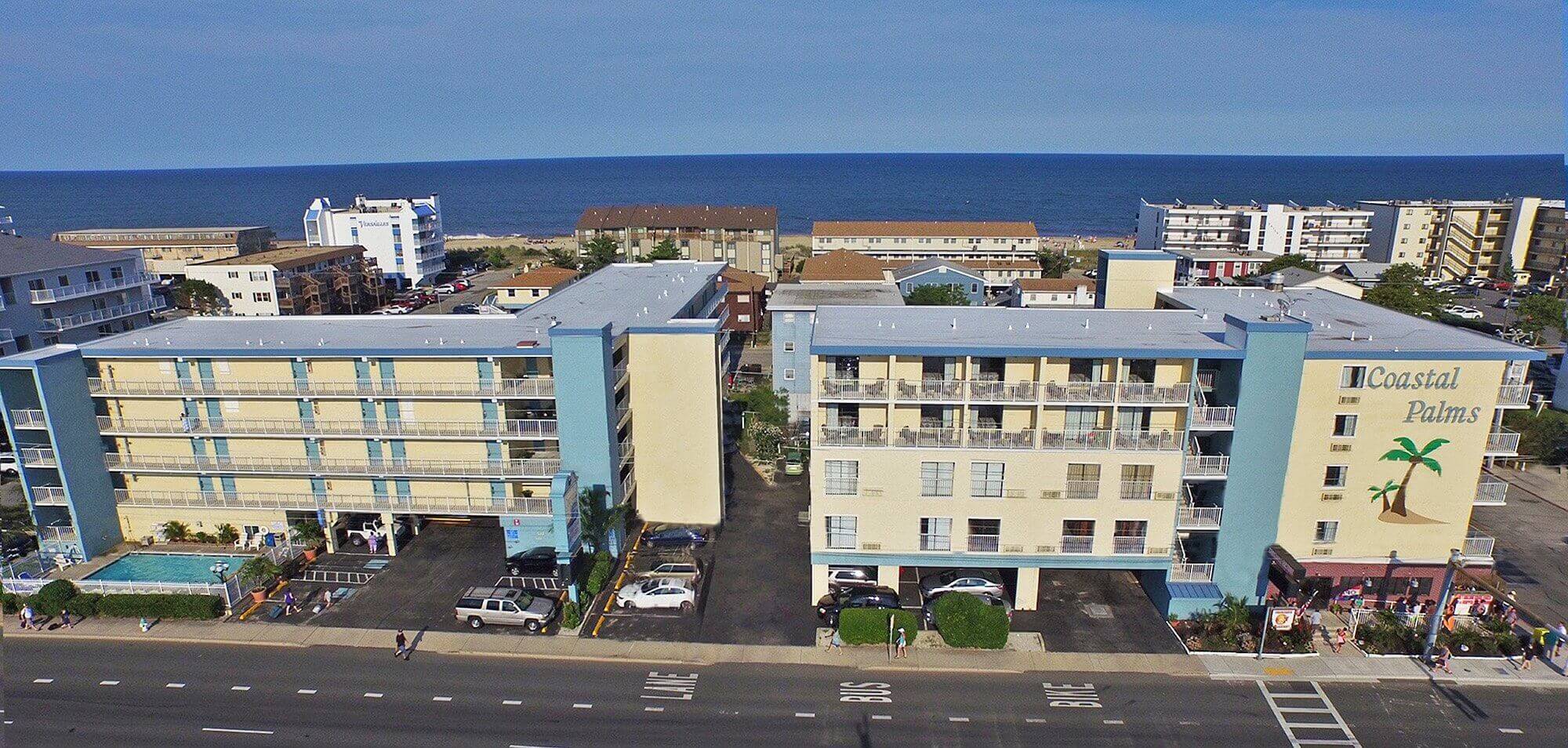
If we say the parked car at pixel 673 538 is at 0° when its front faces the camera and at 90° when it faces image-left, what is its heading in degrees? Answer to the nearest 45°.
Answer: approximately 90°

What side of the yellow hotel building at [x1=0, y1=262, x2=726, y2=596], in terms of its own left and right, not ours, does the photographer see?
front

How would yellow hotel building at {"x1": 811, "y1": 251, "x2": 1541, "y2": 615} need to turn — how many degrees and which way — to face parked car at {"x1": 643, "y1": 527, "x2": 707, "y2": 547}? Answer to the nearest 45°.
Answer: approximately 90° to its right

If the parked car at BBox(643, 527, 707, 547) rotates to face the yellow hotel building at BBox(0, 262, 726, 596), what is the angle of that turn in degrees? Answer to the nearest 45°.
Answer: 0° — it already faces it

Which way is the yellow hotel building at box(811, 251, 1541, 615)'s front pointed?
toward the camera

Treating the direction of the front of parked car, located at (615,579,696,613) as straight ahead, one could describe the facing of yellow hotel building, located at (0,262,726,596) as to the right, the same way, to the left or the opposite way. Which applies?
to the left

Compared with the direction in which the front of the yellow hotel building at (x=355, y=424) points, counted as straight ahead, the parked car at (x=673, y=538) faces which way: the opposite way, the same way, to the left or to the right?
to the right

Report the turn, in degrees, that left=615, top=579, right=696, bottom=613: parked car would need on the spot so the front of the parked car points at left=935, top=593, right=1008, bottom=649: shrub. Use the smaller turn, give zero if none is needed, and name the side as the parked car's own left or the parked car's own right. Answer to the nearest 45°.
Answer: approximately 135° to the parked car's own left

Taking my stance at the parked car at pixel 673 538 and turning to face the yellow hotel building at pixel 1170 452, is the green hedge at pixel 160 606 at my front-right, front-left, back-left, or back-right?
back-right

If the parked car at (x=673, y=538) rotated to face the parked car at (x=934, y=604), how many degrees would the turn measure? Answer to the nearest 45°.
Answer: approximately 135° to its left

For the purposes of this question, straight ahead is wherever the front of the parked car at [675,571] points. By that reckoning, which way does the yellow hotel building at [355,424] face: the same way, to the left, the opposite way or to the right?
to the left

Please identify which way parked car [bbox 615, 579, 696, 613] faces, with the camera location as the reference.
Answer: facing to the left of the viewer

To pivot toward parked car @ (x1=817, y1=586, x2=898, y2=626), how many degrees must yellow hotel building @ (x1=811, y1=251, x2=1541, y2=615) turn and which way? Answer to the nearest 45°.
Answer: approximately 45° to its right

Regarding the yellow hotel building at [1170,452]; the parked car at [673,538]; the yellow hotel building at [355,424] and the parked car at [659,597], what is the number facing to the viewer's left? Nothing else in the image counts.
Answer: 2

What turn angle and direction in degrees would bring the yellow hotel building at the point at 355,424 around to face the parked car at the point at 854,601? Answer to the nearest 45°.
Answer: approximately 45° to its left

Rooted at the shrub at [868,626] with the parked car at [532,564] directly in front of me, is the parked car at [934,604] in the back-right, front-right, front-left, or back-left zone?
back-right

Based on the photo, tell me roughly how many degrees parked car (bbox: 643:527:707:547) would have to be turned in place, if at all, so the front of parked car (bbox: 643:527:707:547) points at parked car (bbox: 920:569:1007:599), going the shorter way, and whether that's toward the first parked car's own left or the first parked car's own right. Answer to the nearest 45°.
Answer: approximately 135° to the first parked car's own left

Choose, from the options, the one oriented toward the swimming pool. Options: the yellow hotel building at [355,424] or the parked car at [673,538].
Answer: the parked car

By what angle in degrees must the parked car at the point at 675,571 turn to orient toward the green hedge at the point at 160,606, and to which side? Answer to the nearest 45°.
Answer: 0° — it already faces it
